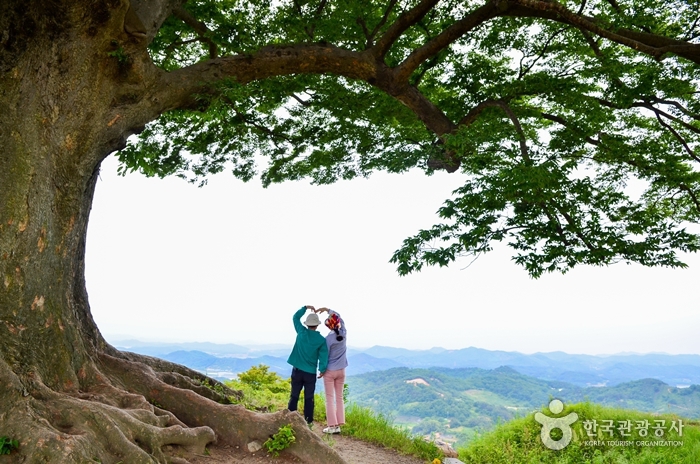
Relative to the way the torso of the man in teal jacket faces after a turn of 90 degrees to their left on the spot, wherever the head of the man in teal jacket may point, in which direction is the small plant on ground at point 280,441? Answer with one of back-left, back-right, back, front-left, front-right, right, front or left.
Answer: left

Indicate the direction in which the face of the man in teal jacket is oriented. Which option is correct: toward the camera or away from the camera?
away from the camera

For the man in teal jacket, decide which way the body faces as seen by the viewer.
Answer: away from the camera

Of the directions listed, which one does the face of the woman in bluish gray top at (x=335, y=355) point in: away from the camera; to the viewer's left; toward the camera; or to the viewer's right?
away from the camera

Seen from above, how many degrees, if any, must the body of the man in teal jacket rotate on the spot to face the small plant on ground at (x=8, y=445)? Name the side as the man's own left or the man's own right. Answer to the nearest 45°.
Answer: approximately 135° to the man's own left

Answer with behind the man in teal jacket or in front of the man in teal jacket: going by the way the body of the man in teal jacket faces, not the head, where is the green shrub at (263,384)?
in front
